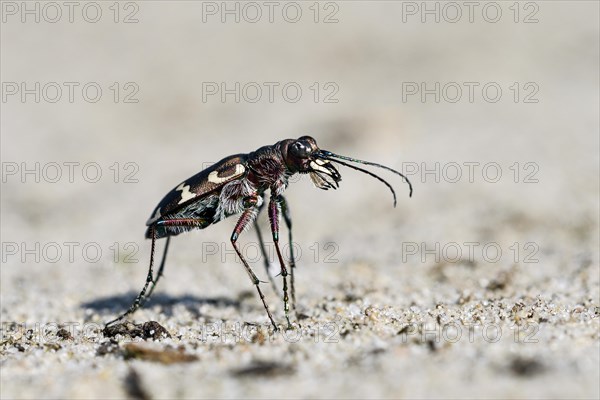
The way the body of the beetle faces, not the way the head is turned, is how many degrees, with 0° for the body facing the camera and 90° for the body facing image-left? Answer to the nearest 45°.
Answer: approximately 270°
